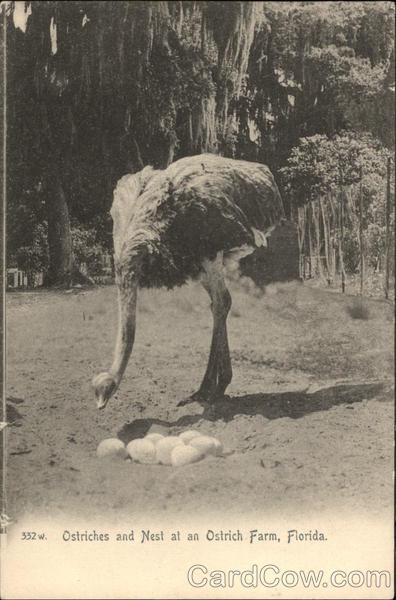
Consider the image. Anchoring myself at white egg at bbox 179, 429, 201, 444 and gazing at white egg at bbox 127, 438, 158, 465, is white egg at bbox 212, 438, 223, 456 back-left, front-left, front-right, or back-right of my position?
back-left

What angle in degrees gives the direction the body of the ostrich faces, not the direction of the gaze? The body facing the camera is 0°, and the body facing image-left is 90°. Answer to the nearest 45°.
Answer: approximately 90°

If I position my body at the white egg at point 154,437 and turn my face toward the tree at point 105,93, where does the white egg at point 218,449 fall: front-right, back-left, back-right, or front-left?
back-right

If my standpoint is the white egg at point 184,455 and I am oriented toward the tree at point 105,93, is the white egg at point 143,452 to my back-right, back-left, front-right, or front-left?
front-left
